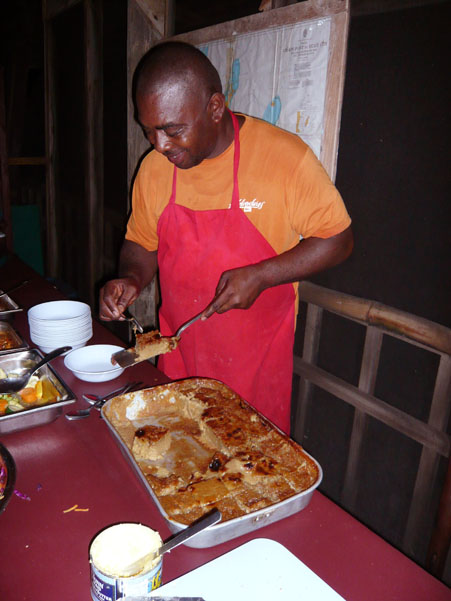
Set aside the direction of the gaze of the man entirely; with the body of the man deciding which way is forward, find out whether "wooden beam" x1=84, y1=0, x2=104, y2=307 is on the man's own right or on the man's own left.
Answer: on the man's own right

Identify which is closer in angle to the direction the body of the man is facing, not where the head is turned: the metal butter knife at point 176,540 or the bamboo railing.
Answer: the metal butter knife

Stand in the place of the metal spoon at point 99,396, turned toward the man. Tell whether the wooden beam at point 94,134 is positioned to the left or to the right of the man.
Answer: left

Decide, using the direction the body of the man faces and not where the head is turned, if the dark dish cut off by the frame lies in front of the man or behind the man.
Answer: in front

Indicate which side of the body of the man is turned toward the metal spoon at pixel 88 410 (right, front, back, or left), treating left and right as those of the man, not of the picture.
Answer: front

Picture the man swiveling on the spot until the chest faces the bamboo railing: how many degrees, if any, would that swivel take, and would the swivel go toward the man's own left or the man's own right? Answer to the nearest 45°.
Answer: approximately 135° to the man's own left

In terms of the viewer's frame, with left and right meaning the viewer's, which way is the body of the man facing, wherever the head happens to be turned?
facing the viewer and to the left of the viewer

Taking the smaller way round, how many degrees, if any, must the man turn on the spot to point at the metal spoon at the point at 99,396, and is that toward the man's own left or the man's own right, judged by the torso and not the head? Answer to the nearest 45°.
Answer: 0° — they already face it

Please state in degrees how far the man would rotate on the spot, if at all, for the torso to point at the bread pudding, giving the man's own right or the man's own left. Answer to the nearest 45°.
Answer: approximately 45° to the man's own left

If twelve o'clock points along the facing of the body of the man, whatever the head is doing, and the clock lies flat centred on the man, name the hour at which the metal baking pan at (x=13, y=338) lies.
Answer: The metal baking pan is roughly at 1 o'clock from the man.

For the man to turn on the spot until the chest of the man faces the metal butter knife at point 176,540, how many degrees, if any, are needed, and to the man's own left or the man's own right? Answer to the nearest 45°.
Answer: approximately 45° to the man's own left

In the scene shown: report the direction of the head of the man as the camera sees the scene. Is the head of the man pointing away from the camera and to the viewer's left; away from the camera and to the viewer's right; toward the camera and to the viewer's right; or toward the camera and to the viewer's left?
toward the camera and to the viewer's left

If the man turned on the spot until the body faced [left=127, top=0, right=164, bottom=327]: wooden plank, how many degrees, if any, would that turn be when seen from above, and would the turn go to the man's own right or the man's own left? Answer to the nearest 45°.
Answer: approximately 90° to the man's own right

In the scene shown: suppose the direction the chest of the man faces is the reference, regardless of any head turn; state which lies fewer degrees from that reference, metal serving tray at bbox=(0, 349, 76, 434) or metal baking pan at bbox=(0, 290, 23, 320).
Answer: the metal serving tray
